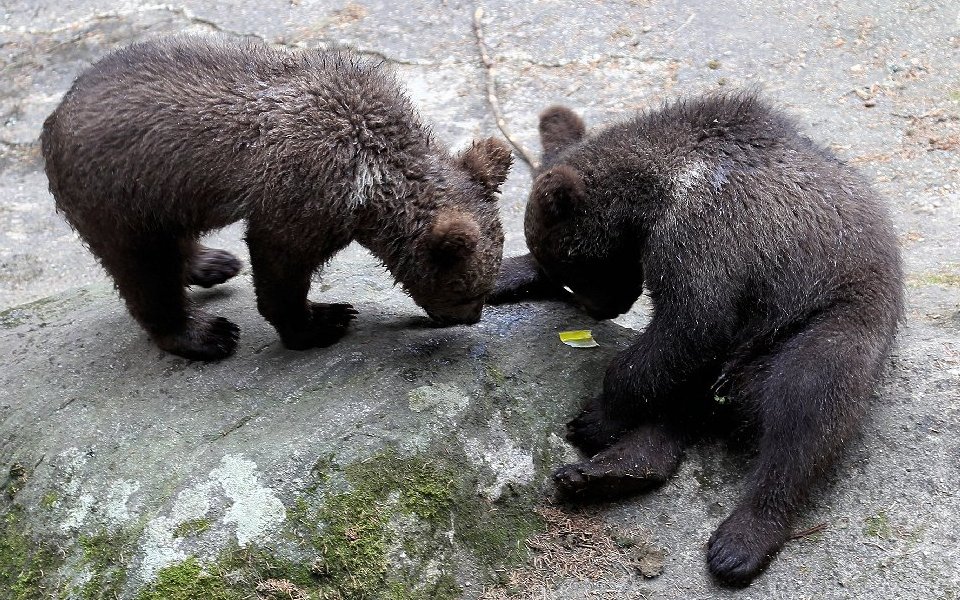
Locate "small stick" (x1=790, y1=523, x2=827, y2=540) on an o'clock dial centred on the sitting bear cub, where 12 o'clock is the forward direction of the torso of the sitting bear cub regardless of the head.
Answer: The small stick is roughly at 8 o'clock from the sitting bear cub.

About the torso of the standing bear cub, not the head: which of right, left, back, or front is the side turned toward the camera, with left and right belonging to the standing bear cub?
right

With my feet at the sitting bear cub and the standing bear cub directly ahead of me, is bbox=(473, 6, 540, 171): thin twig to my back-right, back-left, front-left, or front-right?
front-right

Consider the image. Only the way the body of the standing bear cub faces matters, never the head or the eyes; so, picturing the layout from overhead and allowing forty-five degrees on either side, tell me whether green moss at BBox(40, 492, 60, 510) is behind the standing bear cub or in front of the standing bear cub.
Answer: behind

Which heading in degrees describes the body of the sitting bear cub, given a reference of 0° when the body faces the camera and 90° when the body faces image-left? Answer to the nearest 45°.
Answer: approximately 90°

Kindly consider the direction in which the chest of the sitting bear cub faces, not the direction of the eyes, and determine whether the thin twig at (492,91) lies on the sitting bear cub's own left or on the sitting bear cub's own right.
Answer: on the sitting bear cub's own right

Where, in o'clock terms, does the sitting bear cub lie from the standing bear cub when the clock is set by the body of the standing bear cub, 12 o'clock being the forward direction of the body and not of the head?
The sitting bear cub is roughly at 1 o'clock from the standing bear cub.

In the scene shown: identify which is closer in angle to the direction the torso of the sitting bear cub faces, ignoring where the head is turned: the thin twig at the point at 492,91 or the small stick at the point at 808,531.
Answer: the thin twig

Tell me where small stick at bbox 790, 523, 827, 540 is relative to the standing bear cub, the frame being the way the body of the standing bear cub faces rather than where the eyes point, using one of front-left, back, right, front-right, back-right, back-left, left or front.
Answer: front-right

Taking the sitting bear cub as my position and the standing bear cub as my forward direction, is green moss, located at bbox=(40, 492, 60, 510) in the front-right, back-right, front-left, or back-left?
front-left

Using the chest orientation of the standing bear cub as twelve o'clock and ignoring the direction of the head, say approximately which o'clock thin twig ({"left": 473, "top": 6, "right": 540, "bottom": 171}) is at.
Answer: The thin twig is roughly at 10 o'clock from the standing bear cub.

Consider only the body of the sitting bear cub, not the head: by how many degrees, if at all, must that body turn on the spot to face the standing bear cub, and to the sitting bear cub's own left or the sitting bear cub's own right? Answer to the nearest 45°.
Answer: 0° — it already faces it

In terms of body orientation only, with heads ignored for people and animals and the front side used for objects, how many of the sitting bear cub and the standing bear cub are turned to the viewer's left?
1
